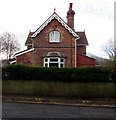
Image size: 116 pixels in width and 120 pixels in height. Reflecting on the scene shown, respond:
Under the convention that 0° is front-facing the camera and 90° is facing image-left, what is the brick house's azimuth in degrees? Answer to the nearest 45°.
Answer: approximately 0°

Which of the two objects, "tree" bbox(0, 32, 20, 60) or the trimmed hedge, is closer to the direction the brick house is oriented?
the trimmed hedge

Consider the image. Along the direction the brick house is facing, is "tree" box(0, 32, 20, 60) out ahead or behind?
behind

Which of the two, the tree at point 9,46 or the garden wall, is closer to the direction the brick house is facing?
the garden wall

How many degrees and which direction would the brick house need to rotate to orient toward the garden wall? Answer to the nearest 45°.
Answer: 0° — it already faces it

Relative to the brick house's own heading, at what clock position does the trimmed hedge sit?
The trimmed hedge is roughly at 12 o'clock from the brick house.
